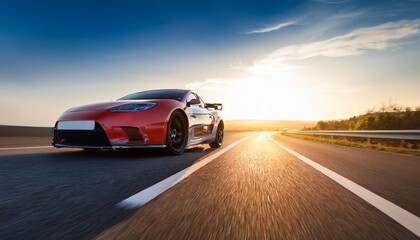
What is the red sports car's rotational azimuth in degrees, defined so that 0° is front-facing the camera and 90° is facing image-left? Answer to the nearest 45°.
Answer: approximately 45°
